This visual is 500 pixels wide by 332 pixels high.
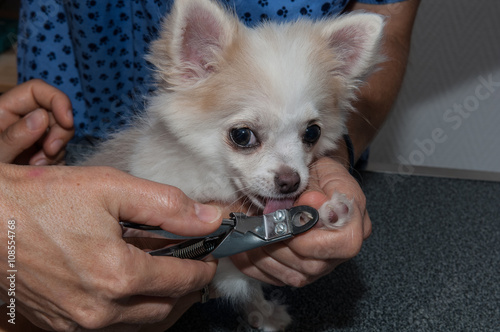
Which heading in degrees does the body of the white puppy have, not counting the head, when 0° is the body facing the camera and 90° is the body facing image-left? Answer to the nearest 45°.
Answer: approximately 315°
